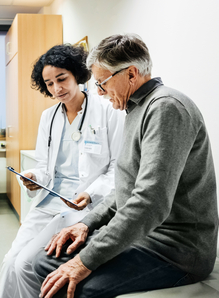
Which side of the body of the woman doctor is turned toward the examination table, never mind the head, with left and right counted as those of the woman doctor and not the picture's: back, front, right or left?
left

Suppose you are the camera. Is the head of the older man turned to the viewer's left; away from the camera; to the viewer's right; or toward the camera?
to the viewer's left

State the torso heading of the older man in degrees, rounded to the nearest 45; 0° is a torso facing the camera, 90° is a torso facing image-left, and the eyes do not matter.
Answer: approximately 90°

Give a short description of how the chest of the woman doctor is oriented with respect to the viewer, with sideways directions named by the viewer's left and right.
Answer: facing the viewer and to the left of the viewer

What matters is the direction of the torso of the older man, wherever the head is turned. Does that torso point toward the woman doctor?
no

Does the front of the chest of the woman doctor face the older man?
no

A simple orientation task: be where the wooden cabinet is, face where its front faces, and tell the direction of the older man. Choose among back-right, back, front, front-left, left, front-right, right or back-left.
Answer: left
